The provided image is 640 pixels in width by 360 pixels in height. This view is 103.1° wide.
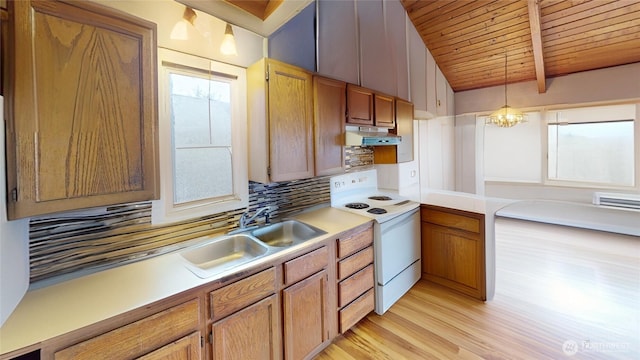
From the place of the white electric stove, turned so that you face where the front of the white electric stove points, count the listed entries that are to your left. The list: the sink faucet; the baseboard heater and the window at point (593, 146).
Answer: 2

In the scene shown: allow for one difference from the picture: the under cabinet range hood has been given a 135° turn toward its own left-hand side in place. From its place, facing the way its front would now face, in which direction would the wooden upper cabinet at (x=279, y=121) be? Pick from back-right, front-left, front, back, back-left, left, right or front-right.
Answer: back-left

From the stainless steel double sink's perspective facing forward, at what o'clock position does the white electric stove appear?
The white electric stove is roughly at 10 o'clock from the stainless steel double sink.

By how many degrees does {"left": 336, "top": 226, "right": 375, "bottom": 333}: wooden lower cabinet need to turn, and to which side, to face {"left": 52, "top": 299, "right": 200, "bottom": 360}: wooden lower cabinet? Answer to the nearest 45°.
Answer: approximately 90° to its right

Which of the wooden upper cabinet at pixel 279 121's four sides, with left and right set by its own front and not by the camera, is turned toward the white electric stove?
left

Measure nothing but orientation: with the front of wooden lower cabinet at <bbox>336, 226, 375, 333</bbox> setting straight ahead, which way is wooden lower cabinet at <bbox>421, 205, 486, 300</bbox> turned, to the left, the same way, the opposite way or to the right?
to the right

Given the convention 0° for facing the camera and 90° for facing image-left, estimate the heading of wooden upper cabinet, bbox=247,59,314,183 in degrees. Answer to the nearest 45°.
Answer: approximately 315°

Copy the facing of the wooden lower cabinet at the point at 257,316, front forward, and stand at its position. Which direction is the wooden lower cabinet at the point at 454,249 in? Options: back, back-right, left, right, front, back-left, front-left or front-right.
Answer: front-left
